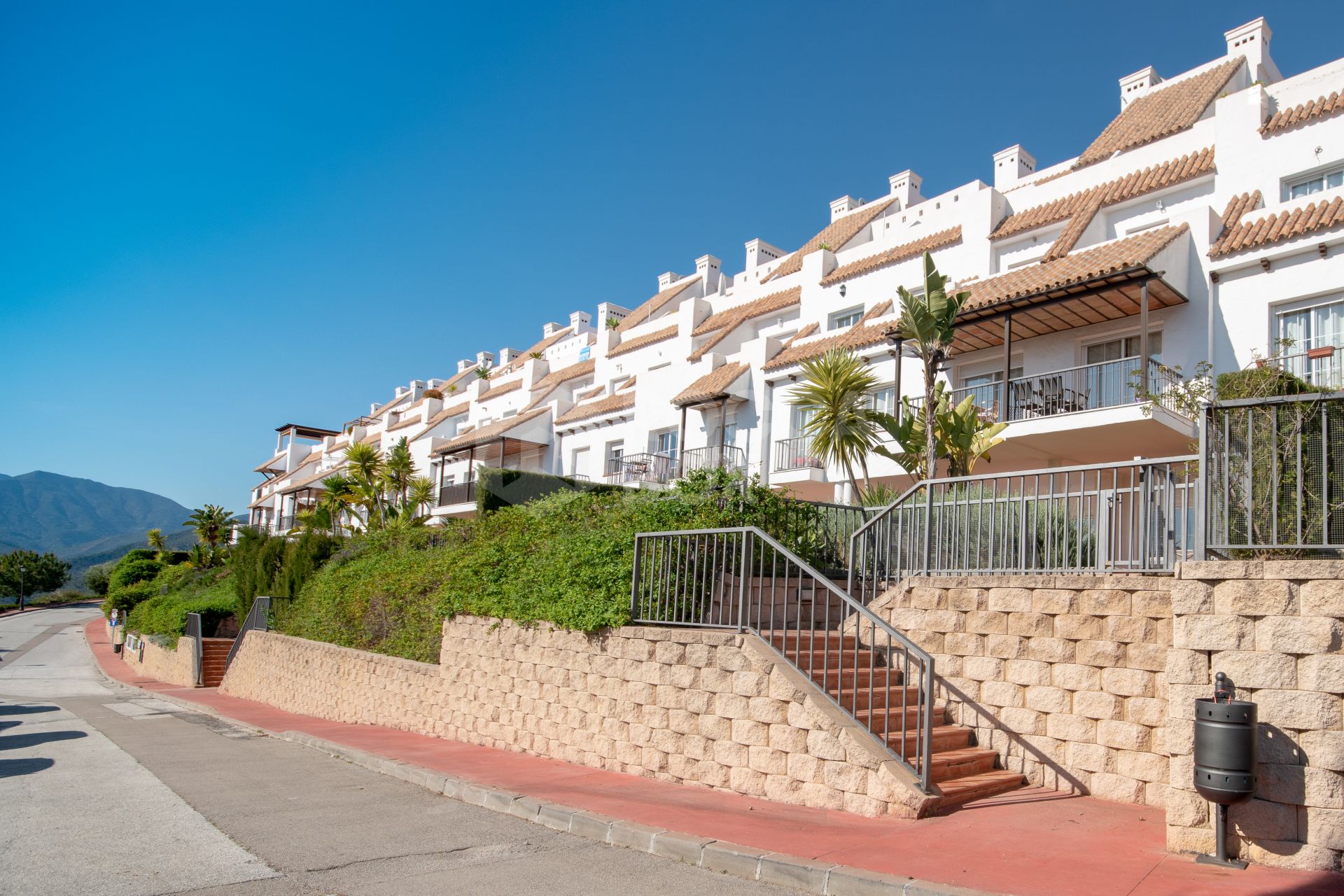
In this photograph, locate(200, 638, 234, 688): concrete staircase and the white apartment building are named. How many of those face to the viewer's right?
0

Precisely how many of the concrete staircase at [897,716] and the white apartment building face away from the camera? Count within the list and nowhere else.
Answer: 0

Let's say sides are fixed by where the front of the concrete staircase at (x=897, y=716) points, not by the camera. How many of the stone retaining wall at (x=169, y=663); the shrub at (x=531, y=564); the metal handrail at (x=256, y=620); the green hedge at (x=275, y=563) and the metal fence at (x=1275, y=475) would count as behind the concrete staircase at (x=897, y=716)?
4

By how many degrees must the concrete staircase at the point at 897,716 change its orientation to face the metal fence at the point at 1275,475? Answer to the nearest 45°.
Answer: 0° — it already faces it

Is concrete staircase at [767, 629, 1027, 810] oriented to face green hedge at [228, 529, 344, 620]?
no

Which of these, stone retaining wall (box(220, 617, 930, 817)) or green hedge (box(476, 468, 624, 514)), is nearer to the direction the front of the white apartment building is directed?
the stone retaining wall

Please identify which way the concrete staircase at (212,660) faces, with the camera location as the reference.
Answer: facing the viewer

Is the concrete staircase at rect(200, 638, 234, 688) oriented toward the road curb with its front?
yes

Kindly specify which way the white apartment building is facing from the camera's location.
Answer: facing the viewer and to the left of the viewer

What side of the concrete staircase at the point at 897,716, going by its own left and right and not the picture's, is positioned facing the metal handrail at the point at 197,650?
back

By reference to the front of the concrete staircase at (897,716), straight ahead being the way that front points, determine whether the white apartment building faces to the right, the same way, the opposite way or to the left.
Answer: to the right

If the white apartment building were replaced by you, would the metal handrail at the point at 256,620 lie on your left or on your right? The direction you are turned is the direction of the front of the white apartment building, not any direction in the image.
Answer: on your right

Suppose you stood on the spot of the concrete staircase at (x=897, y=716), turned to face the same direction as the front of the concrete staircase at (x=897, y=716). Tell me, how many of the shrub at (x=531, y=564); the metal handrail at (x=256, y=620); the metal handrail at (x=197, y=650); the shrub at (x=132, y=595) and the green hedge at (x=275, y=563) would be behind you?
5
